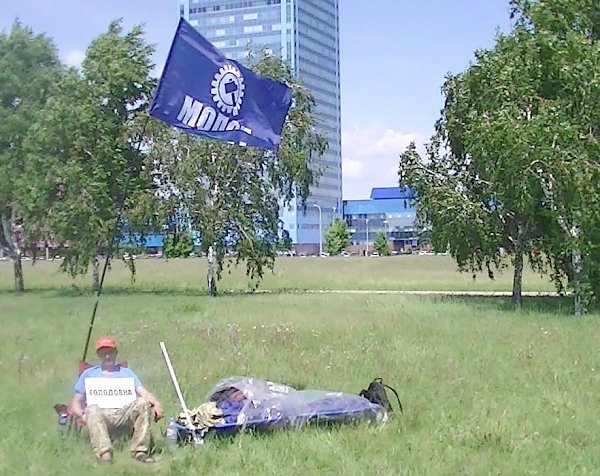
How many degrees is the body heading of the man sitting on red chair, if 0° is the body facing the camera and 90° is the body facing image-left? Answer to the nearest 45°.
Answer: approximately 0°

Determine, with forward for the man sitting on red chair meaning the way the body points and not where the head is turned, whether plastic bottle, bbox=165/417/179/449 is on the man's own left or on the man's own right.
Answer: on the man's own left

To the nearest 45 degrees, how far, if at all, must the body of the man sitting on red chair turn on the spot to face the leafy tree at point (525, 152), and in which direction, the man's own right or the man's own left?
approximately 135° to the man's own left

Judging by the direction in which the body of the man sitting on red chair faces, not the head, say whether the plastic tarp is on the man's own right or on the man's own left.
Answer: on the man's own left

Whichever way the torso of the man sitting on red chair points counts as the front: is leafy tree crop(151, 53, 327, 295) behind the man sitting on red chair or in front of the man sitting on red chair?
behind

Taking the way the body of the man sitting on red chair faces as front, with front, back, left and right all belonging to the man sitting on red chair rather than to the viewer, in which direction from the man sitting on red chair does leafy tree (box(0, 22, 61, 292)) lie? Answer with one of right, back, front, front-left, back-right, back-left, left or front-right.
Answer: back

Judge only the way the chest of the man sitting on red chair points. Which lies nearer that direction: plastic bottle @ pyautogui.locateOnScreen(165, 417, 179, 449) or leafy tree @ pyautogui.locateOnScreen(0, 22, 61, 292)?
the plastic bottle

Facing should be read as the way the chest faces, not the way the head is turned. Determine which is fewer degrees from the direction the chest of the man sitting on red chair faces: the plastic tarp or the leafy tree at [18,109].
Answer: the plastic tarp

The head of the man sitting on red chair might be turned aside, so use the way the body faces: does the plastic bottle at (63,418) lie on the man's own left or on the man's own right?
on the man's own right
